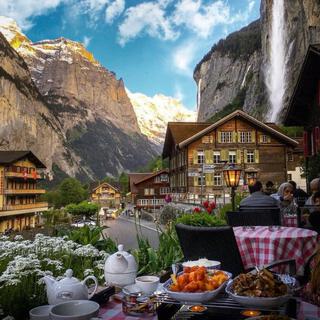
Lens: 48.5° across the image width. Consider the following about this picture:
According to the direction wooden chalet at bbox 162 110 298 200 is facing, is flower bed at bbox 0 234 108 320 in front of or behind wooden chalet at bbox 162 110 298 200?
in front

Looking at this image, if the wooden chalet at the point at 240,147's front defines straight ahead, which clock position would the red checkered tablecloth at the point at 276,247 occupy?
The red checkered tablecloth is roughly at 12 o'clock from the wooden chalet.

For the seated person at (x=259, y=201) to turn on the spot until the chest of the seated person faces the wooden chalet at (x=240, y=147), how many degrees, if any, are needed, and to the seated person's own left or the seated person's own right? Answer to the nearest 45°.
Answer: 0° — they already face it

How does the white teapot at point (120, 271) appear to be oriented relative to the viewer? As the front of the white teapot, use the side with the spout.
toward the camera

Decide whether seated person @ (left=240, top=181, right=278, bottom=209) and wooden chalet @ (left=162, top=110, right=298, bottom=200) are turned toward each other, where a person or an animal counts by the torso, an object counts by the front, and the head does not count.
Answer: yes

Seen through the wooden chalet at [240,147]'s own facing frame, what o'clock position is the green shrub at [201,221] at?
The green shrub is roughly at 12 o'clock from the wooden chalet.

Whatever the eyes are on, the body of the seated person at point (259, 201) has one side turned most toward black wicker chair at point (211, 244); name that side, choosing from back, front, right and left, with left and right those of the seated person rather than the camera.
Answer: back

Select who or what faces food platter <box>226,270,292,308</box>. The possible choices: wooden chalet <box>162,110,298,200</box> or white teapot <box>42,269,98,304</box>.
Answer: the wooden chalet

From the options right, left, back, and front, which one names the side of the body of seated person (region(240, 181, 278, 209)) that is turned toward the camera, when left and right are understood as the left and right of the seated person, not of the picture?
back

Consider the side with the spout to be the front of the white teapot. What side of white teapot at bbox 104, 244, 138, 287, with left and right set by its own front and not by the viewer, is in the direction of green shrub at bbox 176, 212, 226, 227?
back

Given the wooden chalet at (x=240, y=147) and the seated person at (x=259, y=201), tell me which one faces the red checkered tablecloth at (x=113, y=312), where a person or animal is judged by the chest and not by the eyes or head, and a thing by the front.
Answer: the wooden chalet

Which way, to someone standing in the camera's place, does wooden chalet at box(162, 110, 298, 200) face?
facing the viewer

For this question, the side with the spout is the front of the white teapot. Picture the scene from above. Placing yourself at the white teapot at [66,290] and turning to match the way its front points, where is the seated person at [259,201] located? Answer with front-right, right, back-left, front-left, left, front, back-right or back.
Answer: back-right

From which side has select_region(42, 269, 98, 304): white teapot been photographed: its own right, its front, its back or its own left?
left

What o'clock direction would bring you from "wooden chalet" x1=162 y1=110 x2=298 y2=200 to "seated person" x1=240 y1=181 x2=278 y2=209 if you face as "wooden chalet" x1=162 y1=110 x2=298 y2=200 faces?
The seated person is roughly at 12 o'clock from the wooden chalet.

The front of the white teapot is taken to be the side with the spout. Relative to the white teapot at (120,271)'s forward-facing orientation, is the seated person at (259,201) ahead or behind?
behind

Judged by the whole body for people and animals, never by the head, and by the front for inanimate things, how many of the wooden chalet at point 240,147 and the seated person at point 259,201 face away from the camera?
1

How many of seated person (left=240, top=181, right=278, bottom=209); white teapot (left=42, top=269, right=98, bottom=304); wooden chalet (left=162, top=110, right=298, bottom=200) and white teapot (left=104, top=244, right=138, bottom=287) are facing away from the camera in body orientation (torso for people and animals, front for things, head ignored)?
1
